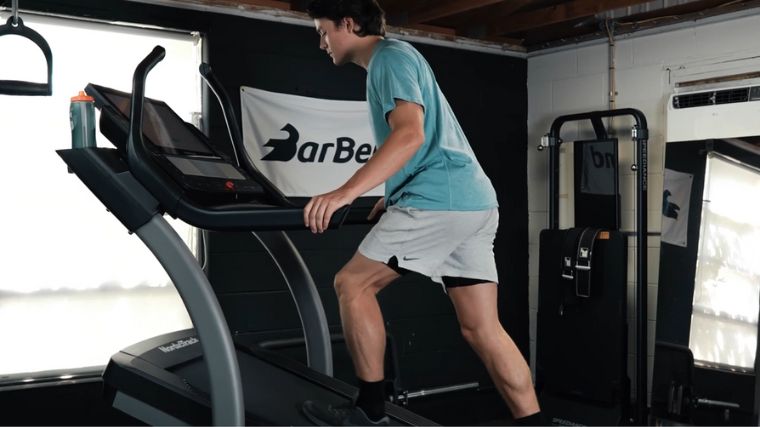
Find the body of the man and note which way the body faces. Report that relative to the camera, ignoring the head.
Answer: to the viewer's left

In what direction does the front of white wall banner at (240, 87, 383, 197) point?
toward the camera

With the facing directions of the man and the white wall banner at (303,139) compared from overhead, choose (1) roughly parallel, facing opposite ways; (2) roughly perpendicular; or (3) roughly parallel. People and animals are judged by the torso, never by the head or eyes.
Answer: roughly perpendicular

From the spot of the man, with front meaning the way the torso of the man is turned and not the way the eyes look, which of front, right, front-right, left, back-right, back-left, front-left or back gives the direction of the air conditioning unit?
back-right

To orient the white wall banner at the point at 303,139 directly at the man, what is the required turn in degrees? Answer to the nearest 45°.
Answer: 0° — it already faces them

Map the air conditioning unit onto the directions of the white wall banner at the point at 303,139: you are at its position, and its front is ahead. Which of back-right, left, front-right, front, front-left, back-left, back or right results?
left

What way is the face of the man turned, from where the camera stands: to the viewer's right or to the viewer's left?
to the viewer's left

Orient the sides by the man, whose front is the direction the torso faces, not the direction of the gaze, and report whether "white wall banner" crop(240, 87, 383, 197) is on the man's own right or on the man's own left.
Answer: on the man's own right

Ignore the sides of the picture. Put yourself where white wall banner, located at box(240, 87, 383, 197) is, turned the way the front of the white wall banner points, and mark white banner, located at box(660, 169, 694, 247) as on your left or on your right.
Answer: on your left

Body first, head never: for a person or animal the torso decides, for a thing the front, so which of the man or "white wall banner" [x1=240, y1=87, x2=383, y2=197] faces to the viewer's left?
the man

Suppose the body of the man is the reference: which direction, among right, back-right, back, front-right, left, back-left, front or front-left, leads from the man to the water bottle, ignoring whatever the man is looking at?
front

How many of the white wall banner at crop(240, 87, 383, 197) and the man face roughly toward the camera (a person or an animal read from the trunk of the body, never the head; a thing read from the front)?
1

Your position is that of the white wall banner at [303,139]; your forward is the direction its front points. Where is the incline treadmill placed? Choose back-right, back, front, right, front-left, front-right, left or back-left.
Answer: front
